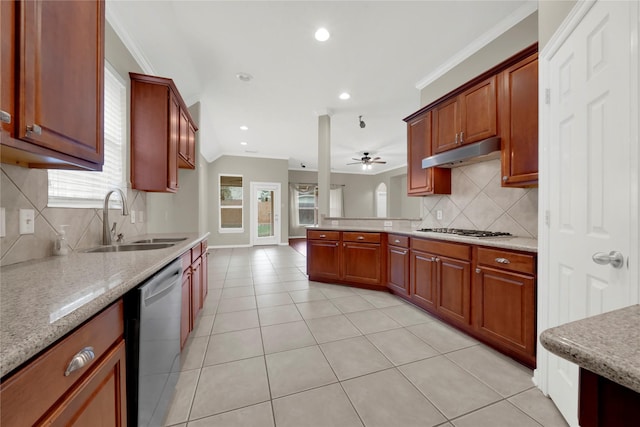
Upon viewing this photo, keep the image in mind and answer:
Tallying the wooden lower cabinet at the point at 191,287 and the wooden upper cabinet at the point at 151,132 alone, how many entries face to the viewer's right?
2

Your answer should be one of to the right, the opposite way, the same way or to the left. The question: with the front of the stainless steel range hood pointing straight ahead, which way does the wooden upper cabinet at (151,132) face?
the opposite way

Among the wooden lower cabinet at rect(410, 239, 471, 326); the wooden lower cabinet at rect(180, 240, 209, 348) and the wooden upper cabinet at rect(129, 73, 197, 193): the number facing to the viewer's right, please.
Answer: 2

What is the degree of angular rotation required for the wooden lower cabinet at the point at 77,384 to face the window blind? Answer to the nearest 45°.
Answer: approximately 135° to its left

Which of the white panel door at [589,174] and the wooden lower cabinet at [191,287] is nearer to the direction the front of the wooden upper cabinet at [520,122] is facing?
the wooden lower cabinet

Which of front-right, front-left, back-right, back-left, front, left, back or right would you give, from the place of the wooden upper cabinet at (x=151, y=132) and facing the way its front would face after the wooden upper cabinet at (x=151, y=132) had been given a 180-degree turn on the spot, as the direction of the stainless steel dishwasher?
left

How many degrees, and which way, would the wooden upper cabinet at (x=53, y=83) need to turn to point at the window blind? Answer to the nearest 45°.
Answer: approximately 135° to its left

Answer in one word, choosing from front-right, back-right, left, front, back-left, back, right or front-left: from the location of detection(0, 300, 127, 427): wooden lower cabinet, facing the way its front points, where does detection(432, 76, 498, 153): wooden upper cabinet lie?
front-left

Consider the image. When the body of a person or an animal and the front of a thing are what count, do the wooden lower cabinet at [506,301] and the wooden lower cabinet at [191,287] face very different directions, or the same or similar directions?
very different directions

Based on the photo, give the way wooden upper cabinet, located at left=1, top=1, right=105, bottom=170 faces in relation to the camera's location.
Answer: facing the viewer and to the right of the viewer

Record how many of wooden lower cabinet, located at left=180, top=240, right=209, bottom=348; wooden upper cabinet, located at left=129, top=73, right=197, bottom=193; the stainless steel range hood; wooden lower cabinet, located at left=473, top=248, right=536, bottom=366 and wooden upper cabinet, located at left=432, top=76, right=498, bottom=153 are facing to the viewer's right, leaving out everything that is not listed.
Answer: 2

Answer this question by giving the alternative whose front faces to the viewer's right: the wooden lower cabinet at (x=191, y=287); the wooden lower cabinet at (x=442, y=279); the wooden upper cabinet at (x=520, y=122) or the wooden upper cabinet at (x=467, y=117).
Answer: the wooden lower cabinet at (x=191, y=287)

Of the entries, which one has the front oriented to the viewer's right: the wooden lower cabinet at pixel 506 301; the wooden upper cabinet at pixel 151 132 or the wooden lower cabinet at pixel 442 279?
the wooden upper cabinet

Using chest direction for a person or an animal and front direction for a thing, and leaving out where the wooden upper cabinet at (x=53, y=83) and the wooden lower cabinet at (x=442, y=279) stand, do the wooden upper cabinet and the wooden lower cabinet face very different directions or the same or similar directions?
very different directions
